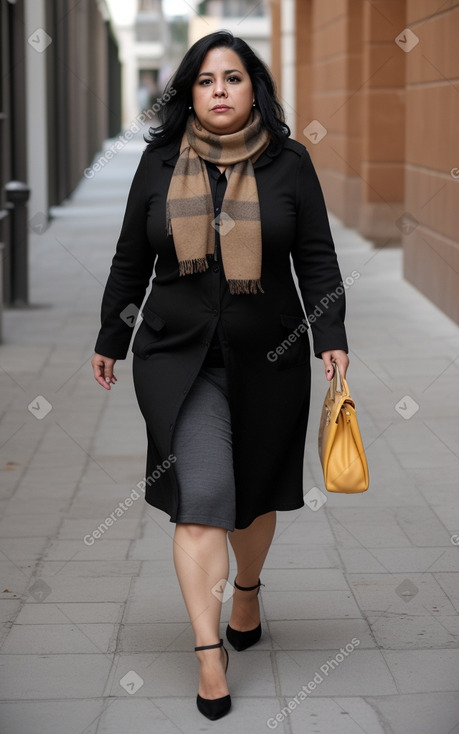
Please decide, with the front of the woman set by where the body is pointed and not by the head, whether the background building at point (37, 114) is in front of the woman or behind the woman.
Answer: behind

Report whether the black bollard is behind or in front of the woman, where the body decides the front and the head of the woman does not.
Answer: behind

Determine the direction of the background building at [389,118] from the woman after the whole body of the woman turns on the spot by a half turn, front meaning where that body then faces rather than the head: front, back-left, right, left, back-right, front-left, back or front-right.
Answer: front

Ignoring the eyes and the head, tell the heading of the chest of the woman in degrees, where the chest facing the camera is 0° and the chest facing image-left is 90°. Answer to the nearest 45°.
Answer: approximately 0°

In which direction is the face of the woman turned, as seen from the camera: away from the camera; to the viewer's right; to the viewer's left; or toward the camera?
toward the camera
